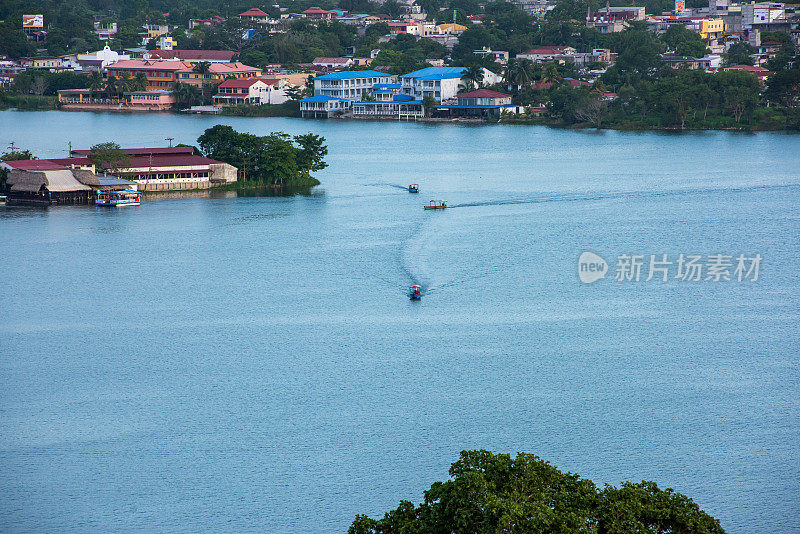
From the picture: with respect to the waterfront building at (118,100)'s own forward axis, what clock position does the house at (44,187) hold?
The house is roughly at 12 o'clock from the waterfront building.

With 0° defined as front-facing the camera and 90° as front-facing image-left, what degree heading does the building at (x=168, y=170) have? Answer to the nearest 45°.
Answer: approximately 0°

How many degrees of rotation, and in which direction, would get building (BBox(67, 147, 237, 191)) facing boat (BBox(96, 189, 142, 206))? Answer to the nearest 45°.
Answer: approximately 45° to its right

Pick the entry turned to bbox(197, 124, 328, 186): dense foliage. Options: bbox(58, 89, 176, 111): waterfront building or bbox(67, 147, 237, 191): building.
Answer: the waterfront building

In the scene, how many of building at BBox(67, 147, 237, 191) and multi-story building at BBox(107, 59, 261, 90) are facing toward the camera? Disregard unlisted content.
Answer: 2

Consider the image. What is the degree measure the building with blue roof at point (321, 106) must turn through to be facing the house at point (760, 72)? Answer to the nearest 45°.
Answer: approximately 90° to its left

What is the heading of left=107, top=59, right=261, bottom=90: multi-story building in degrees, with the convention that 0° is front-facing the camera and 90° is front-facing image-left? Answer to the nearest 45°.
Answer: approximately 0°

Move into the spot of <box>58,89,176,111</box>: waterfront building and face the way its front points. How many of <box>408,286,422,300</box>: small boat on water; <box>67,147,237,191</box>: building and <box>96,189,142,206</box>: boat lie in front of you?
3

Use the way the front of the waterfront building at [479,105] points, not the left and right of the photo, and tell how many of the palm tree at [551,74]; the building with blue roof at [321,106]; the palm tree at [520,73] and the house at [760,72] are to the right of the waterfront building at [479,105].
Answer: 1

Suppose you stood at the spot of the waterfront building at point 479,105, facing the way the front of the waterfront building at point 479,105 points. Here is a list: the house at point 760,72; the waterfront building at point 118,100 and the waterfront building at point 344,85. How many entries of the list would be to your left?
1
